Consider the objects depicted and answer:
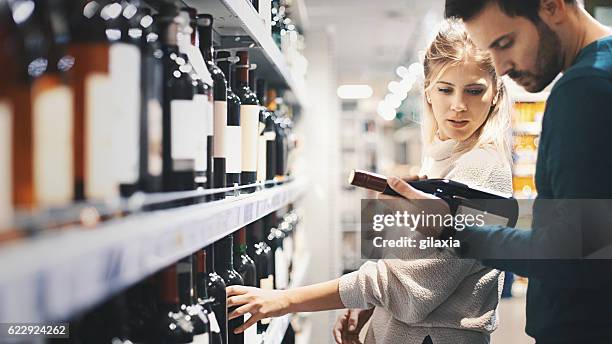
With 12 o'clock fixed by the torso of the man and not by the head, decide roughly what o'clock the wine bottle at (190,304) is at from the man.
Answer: The wine bottle is roughly at 11 o'clock from the man.

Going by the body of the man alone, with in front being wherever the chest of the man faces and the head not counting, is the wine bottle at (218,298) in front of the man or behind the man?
in front

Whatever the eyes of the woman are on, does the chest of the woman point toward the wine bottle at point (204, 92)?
yes

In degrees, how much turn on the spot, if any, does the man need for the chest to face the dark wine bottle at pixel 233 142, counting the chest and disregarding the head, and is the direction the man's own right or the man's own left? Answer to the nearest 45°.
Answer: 0° — they already face it

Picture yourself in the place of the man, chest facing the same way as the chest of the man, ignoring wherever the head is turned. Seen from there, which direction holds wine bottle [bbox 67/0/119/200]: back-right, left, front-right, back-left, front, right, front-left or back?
front-left

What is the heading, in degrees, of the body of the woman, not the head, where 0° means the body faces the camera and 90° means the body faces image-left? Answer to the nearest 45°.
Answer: approximately 45°

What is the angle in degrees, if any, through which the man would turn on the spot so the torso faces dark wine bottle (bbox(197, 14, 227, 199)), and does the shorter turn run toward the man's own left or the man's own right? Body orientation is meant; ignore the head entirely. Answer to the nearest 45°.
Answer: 0° — they already face it

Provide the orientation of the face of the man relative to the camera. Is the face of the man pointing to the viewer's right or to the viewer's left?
to the viewer's left

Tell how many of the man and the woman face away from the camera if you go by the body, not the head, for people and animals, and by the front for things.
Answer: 0

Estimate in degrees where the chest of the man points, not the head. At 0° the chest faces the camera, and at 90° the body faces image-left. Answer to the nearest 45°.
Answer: approximately 90°
